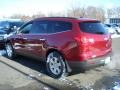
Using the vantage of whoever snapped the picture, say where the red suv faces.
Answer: facing away from the viewer and to the left of the viewer
